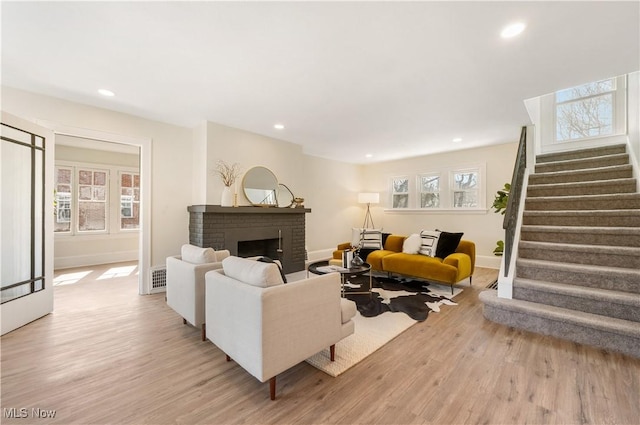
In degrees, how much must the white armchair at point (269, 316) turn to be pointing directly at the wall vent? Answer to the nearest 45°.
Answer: approximately 90° to its left

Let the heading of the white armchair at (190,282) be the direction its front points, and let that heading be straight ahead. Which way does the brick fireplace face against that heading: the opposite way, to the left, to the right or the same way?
to the right

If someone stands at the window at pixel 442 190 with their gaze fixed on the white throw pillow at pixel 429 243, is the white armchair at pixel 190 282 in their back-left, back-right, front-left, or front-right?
front-right

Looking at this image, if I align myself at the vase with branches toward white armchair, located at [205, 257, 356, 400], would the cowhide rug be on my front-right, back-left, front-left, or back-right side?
front-left

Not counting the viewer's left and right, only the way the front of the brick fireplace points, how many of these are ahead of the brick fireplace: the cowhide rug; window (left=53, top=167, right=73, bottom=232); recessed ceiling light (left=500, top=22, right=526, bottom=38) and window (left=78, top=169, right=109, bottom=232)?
2

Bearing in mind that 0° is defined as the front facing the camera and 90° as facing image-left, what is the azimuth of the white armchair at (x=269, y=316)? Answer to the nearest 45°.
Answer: approximately 225°

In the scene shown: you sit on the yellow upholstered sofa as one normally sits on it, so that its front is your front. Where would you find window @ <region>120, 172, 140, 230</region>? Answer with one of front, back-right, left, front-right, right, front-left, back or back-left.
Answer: front-right

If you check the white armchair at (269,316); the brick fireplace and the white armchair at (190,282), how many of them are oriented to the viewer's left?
0

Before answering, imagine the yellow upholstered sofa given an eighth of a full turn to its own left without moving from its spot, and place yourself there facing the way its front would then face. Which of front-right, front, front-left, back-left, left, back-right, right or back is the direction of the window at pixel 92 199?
right

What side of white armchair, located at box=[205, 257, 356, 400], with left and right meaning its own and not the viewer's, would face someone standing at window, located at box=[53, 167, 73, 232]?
left

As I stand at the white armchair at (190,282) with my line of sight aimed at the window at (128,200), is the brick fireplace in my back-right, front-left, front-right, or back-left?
front-right

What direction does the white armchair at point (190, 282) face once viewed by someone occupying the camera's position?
facing away from the viewer and to the right of the viewer

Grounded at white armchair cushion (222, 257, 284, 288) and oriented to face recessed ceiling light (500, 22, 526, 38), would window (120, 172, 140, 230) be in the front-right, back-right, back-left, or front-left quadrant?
back-left

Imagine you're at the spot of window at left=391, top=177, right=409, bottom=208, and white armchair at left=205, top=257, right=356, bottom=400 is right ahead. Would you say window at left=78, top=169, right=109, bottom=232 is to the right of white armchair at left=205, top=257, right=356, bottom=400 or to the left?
right

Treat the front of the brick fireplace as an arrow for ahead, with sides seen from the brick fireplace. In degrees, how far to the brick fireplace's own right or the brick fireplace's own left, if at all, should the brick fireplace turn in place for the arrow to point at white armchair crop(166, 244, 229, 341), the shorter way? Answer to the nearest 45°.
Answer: approximately 45° to the brick fireplace's own right

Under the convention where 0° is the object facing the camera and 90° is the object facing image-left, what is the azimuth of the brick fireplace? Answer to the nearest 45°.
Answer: approximately 315°

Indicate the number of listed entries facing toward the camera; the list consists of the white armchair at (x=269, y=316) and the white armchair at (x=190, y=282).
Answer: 0
